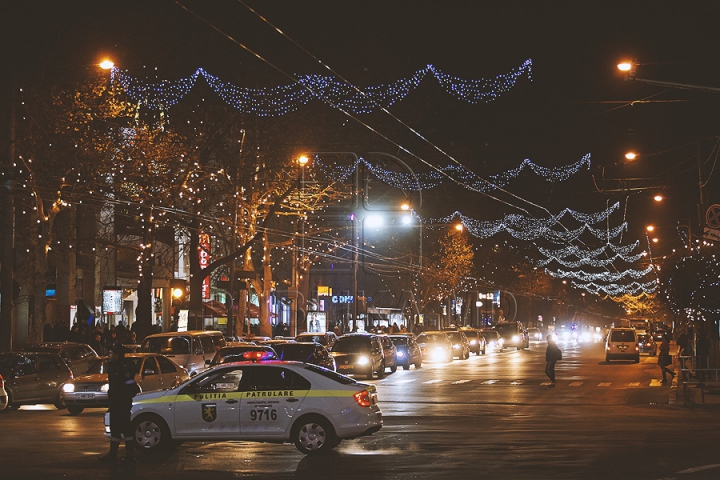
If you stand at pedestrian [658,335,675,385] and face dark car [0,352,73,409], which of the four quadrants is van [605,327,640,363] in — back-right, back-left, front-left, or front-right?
back-right

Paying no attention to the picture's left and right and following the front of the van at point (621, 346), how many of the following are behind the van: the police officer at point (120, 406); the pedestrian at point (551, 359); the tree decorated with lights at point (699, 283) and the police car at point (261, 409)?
4

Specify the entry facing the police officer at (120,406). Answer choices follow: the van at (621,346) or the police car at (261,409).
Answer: the police car

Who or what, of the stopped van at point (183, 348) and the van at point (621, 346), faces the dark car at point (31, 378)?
the stopped van

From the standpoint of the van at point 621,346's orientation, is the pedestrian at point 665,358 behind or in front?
behind

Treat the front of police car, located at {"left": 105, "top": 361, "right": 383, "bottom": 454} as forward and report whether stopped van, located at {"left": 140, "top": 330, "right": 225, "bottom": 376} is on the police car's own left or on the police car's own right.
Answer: on the police car's own right

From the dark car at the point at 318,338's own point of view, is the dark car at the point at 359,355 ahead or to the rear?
ahead

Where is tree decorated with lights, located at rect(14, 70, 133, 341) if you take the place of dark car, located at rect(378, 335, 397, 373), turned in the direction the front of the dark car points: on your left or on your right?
on your right

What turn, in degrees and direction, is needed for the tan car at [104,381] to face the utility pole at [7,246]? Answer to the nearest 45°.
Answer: approximately 90° to its right

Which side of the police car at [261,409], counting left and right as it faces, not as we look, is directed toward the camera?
left

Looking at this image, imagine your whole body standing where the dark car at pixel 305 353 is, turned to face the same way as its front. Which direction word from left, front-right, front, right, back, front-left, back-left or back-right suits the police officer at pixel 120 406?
front-right

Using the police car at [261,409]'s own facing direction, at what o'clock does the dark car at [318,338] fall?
The dark car is roughly at 3 o'clock from the police car.
